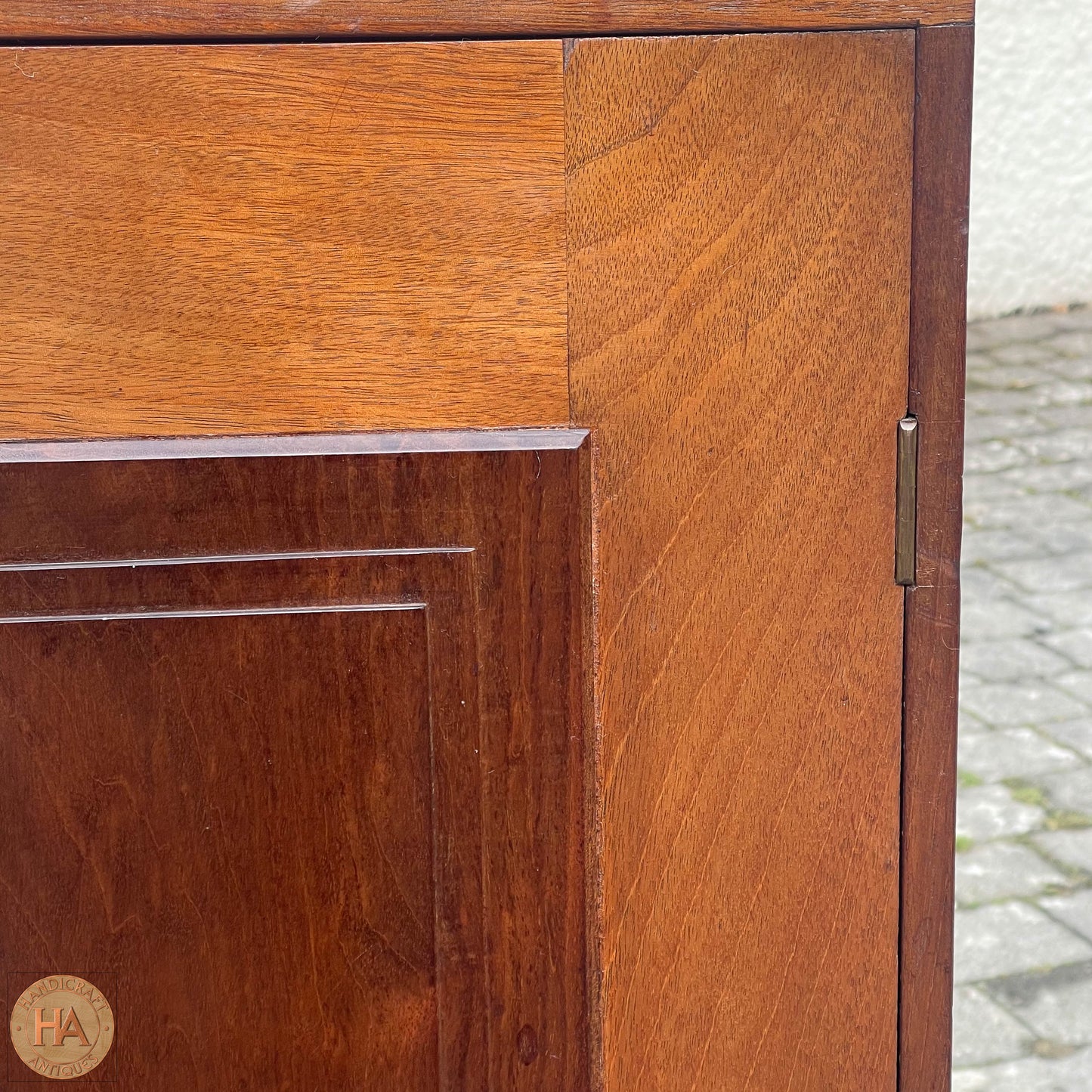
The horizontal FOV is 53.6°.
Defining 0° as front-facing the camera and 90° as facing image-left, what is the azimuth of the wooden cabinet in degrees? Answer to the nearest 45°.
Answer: approximately 0°

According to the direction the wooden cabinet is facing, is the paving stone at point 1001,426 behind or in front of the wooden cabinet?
behind

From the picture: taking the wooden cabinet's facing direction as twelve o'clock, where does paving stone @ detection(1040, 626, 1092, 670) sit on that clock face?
The paving stone is roughly at 7 o'clock from the wooden cabinet.

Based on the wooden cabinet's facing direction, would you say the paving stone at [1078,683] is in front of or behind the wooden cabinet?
behind

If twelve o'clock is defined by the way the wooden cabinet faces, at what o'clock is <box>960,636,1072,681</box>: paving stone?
The paving stone is roughly at 7 o'clock from the wooden cabinet.

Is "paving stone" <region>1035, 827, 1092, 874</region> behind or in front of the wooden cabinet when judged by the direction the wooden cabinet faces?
behind

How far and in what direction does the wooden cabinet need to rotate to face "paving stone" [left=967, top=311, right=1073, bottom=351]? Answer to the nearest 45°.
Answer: approximately 135° to its left

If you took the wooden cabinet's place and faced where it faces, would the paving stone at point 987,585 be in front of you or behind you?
behind

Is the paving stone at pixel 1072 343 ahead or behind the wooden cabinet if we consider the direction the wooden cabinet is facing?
behind
